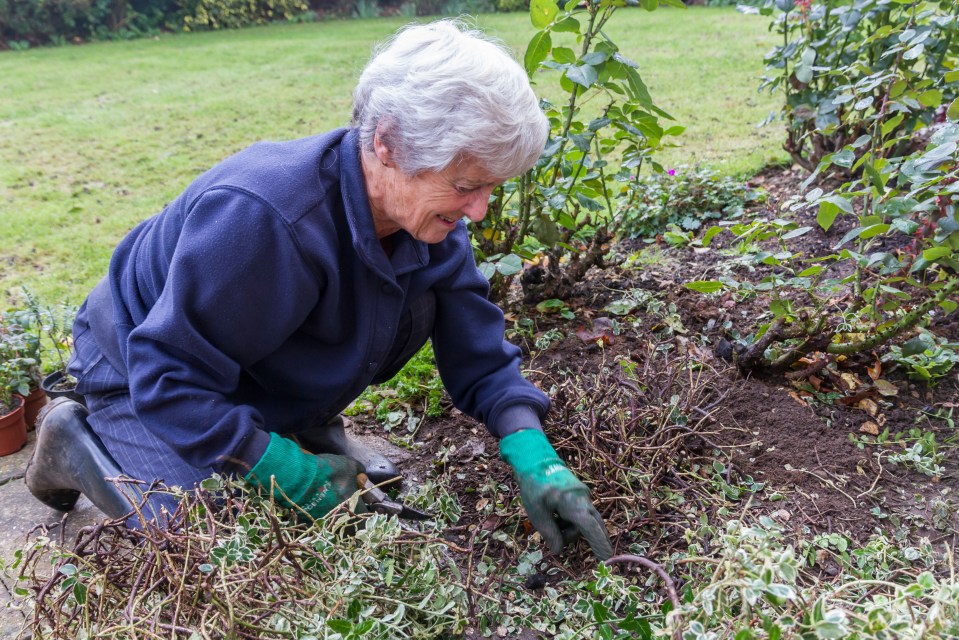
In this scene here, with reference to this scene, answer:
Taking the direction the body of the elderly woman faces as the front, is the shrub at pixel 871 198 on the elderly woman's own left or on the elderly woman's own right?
on the elderly woman's own left

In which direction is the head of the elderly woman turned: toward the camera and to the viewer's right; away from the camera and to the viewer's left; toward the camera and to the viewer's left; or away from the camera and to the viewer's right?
toward the camera and to the viewer's right

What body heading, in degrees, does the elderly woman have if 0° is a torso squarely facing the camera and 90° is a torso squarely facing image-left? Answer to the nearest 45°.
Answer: approximately 315°

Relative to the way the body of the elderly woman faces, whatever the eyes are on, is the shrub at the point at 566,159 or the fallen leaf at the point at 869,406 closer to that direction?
the fallen leaf

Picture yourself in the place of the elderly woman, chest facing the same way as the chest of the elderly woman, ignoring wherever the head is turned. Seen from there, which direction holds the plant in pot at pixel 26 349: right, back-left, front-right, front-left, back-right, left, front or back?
back

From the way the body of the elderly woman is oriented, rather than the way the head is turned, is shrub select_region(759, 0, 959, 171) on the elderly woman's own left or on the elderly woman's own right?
on the elderly woman's own left

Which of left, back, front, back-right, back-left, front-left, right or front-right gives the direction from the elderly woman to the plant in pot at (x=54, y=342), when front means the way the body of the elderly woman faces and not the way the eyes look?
back

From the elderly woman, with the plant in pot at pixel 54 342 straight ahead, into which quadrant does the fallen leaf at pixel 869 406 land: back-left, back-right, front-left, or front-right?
back-right

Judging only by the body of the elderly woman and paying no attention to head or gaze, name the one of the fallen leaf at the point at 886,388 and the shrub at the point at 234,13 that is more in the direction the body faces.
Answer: the fallen leaf

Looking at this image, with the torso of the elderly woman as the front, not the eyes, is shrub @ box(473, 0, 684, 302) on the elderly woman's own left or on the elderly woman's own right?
on the elderly woman's own left

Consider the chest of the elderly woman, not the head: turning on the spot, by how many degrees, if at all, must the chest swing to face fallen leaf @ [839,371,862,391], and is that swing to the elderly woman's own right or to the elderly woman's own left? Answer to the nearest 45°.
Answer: approximately 45° to the elderly woman's own left
